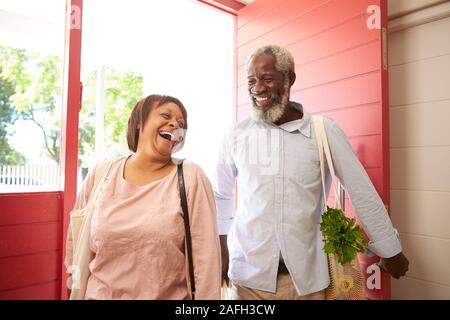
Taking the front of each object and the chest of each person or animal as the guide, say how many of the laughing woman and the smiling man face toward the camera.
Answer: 2

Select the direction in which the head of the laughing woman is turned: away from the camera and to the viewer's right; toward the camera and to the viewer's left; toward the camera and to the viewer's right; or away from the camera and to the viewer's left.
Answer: toward the camera and to the viewer's right

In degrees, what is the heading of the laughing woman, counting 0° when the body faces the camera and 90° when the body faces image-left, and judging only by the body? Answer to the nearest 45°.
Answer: approximately 0°

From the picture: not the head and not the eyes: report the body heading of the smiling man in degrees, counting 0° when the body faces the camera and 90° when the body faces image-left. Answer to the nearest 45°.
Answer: approximately 0°

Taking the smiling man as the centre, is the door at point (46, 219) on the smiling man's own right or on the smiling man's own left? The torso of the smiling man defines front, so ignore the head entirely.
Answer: on the smiling man's own right

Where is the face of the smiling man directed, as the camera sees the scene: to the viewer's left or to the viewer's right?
to the viewer's left

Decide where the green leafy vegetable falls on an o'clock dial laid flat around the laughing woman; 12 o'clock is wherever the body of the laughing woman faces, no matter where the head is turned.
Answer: The green leafy vegetable is roughly at 9 o'clock from the laughing woman.
